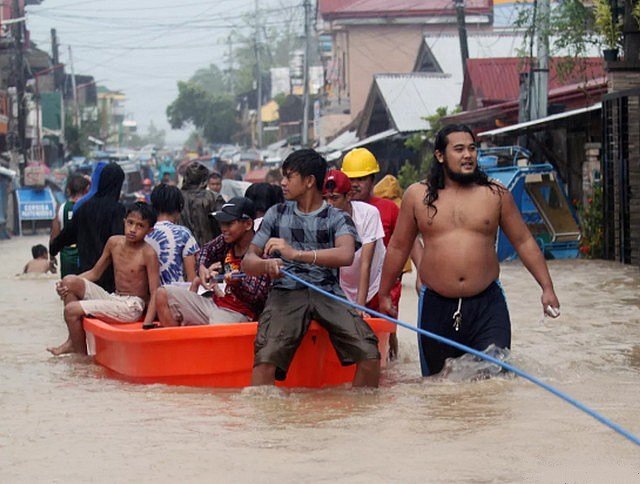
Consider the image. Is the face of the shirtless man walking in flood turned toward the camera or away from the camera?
toward the camera

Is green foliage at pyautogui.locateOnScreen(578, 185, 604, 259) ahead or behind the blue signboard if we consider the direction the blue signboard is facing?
ahead

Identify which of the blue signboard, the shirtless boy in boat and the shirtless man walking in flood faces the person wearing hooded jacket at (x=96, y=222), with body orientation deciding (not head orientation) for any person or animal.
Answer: the blue signboard

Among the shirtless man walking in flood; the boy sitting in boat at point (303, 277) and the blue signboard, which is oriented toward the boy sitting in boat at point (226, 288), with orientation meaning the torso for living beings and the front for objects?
the blue signboard

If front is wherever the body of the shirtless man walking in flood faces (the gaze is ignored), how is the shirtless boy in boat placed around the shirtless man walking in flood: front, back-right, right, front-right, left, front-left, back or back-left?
back-right

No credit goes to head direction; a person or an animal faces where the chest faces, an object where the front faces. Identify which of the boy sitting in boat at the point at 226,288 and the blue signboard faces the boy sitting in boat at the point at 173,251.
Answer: the blue signboard

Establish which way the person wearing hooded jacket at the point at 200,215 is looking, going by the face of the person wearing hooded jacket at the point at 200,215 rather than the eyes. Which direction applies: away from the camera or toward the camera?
away from the camera

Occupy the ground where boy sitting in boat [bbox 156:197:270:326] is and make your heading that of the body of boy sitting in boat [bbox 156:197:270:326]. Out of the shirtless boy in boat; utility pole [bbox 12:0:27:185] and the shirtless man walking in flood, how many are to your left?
1

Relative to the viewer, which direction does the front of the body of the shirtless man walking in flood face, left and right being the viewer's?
facing the viewer

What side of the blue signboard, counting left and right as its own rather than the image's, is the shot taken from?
front

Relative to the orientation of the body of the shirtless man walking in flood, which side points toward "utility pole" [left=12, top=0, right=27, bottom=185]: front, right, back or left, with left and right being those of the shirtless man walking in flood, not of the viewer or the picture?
back

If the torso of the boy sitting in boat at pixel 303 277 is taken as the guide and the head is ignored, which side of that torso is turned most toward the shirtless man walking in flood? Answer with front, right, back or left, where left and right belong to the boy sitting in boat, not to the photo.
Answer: left

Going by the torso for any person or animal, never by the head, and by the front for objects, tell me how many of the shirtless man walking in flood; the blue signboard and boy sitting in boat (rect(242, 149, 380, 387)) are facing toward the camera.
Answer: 3

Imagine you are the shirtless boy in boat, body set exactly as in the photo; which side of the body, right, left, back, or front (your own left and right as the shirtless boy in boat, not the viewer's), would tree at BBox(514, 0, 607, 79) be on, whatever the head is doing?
back

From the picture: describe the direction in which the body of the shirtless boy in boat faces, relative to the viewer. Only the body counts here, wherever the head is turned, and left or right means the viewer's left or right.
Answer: facing the viewer and to the left of the viewer

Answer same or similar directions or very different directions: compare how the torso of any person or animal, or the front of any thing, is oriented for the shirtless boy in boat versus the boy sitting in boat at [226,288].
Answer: same or similar directions

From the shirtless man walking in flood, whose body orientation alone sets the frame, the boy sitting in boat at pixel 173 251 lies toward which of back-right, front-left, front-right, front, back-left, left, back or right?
back-right

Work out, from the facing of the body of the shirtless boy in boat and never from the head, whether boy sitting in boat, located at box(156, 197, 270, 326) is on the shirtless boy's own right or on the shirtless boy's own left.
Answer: on the shirtless boy's own left
